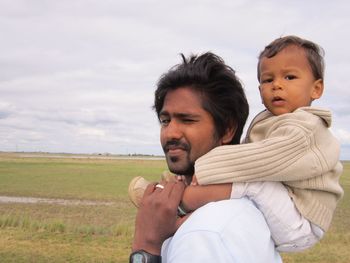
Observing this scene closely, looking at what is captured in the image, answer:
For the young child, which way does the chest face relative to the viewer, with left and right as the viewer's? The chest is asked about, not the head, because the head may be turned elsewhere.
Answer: facing to the left of the viewer

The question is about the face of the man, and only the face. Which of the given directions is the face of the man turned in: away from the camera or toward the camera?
toward the camera
